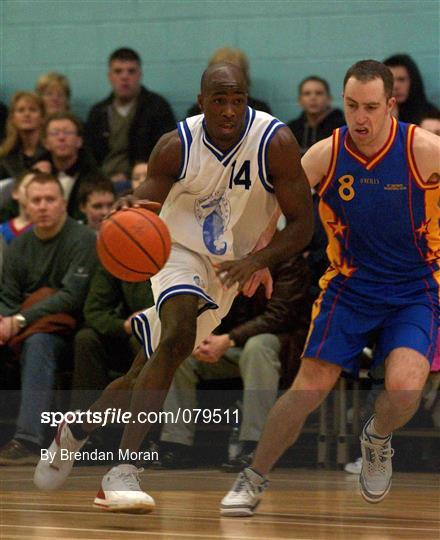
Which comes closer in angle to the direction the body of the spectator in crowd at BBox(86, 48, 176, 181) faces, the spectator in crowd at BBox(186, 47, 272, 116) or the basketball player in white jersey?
the basketball player in white jersey

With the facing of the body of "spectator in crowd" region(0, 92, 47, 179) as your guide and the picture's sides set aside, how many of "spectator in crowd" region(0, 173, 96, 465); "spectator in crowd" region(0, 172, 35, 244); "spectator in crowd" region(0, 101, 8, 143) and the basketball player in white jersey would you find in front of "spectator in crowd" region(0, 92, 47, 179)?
3

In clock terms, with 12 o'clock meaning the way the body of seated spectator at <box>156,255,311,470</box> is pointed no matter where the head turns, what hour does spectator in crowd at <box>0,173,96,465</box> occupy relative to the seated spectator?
The spectator in crowd is roughly at 2 o'clock from the seated spectator.

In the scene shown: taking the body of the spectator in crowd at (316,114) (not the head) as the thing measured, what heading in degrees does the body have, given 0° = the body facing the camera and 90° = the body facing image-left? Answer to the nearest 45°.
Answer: approximately 0°

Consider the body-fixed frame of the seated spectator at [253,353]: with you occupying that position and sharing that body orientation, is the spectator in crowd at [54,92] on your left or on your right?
on your right

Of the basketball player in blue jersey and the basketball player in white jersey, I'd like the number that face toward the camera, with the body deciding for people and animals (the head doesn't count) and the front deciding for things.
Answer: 2

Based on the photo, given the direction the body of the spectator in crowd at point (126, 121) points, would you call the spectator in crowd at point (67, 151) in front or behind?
in front

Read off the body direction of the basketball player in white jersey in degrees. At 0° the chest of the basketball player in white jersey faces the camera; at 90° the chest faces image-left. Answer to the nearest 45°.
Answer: approximately 0°

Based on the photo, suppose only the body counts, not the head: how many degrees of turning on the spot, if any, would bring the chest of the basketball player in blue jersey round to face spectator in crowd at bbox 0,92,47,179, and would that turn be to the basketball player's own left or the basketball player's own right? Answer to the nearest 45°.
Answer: approximately 135° to the basketball player's own right

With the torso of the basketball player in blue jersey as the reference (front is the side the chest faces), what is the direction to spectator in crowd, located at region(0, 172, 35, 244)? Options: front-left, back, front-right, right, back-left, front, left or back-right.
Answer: back-right

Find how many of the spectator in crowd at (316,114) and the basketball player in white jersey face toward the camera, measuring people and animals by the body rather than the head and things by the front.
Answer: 2

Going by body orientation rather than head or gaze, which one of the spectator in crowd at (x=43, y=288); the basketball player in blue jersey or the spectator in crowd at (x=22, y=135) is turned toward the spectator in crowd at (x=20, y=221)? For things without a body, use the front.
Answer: the spectator in crowd at (x=22, y=135)
